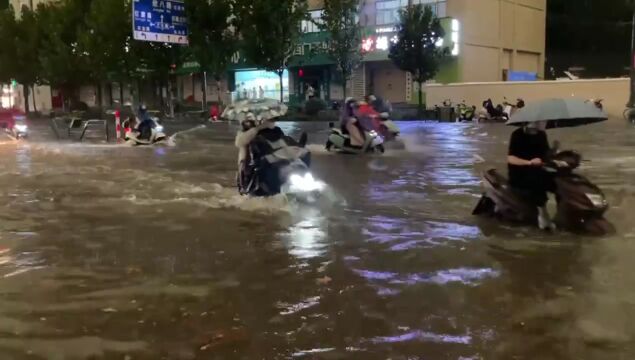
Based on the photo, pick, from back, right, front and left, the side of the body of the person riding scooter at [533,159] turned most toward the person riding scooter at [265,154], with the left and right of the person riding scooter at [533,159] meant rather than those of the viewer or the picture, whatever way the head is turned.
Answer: back

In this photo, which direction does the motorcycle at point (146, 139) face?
to the viewer's right

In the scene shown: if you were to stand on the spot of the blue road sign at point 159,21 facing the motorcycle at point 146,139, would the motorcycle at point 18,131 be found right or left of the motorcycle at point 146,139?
right

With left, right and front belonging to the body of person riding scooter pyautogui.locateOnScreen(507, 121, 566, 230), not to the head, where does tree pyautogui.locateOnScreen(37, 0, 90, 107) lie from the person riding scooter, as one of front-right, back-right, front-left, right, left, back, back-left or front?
back-left

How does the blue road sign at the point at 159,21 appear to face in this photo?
toward the camera

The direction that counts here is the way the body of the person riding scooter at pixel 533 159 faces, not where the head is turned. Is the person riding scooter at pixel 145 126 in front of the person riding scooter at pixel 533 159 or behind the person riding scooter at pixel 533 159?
behind

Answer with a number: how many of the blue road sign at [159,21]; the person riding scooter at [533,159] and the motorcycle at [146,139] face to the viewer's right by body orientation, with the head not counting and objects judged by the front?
2

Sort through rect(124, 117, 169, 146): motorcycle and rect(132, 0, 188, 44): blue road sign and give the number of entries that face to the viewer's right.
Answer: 1

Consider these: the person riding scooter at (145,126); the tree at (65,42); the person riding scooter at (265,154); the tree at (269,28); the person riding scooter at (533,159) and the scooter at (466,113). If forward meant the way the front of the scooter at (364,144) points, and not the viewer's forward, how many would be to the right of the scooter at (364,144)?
2

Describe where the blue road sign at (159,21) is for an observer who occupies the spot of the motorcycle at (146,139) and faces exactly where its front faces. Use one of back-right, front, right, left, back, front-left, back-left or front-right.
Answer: left

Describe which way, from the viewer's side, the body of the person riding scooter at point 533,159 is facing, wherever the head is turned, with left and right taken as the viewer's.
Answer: facing to the right of the viewer
